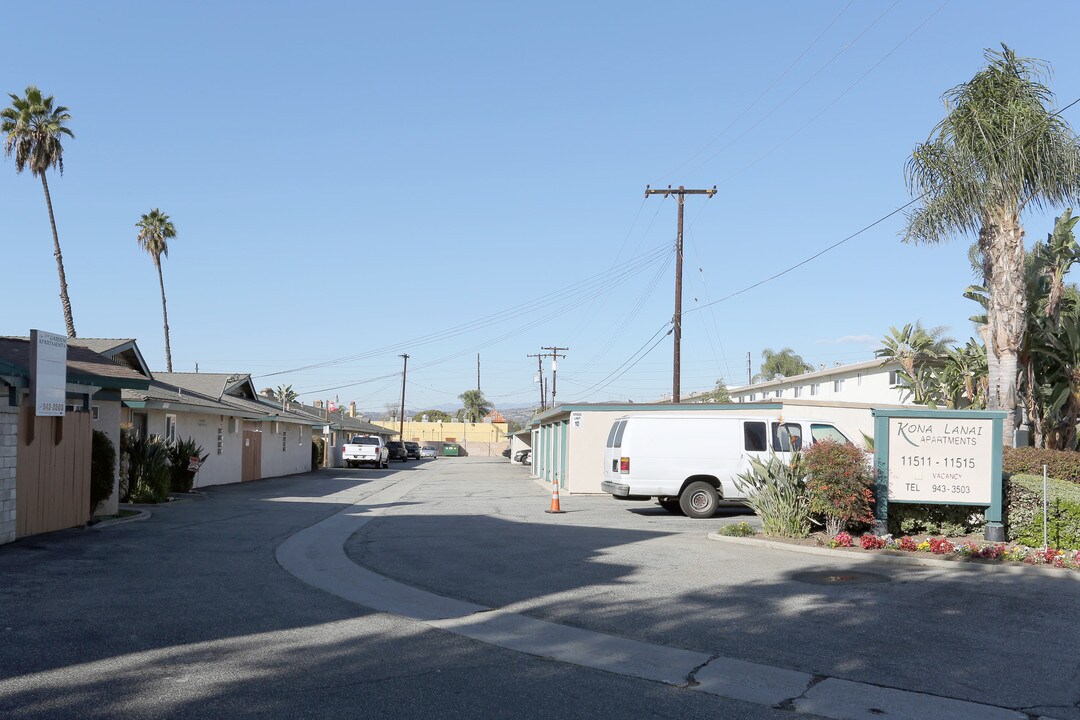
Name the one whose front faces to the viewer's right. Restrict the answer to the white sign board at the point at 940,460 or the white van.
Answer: the white van

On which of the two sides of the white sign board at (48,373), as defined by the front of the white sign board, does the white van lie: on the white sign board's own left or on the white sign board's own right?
on the white sign board's own left

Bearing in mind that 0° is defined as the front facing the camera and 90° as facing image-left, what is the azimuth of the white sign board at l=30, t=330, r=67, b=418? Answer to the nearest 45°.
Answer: approximately 315°

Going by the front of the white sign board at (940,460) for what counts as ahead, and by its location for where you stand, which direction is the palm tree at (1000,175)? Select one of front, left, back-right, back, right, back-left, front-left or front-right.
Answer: back

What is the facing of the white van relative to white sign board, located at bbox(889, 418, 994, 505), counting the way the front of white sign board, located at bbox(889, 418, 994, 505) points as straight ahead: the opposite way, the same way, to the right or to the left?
to the left

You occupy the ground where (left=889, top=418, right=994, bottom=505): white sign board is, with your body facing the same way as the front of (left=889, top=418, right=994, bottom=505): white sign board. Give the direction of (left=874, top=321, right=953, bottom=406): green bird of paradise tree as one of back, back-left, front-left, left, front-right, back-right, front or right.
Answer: back

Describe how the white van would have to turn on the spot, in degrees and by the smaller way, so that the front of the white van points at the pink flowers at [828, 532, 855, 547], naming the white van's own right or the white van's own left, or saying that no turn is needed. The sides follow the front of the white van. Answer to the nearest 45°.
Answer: approximately 90° to the white van's own right

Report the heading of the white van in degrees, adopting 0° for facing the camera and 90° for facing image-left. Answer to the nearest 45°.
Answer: approximately 270°

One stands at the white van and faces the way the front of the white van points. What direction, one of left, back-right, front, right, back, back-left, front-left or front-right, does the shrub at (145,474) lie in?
back

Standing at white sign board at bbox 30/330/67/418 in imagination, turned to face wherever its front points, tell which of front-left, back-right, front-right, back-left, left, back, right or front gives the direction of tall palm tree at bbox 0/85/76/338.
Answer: back-left

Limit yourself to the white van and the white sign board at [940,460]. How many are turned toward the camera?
1

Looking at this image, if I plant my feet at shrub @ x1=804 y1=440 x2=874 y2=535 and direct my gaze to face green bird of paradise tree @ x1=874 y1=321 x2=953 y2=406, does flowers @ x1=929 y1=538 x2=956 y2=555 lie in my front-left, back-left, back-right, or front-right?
back-right

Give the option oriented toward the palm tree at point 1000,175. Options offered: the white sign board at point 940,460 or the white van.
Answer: the white van

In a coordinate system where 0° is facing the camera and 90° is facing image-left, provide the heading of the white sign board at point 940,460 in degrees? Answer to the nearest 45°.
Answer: approximately 0°
